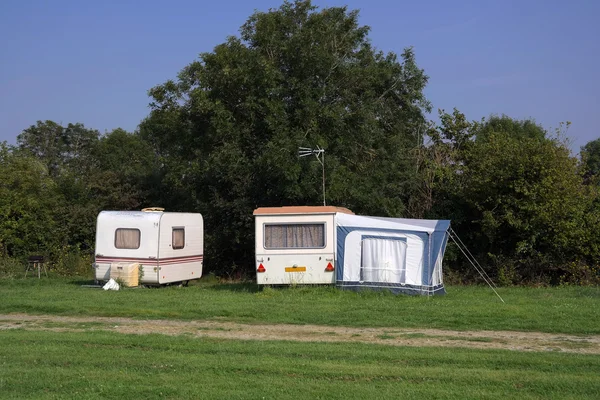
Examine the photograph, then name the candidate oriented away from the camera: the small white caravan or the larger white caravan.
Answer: the larger white caravan

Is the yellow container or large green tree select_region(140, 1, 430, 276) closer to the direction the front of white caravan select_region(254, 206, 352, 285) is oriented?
the large green tree

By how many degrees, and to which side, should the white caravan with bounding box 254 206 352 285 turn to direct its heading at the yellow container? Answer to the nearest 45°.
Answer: approximately 90° to its left

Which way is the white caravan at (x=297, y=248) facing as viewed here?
away from the camera

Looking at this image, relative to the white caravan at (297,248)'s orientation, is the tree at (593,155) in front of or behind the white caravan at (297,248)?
in front

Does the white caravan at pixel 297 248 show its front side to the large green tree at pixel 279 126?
yes

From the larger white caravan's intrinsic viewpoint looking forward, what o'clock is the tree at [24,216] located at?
The tree is roughly at 10 o'clock from the larger white caravan.

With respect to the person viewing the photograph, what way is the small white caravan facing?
facing the viewer and to the left of the viewer

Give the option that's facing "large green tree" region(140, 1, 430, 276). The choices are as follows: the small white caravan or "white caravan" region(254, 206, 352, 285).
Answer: the white caravan

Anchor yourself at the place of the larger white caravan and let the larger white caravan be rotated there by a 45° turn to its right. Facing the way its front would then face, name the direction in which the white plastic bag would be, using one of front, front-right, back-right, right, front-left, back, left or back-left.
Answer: back-left

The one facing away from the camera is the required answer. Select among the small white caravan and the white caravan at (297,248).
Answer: the white caravan

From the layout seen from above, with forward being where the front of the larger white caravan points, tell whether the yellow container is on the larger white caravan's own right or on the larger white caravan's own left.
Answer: on the larger white caravan's own left

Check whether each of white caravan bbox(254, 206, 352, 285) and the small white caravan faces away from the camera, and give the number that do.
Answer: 1

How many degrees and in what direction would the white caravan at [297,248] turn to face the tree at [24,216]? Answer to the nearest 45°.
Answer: approximately 45° to its left
